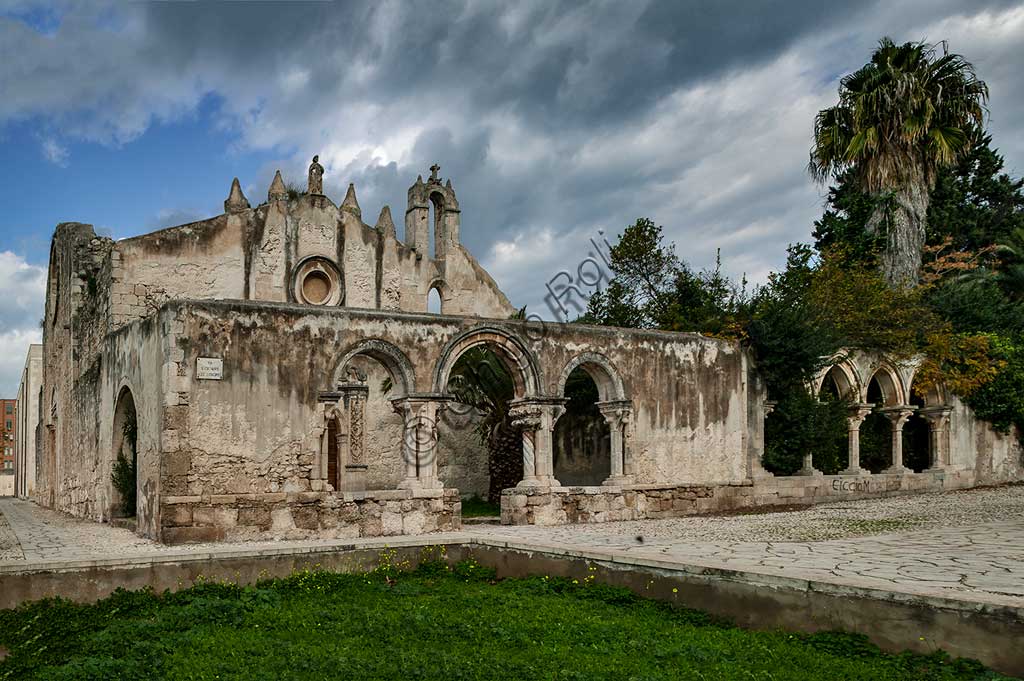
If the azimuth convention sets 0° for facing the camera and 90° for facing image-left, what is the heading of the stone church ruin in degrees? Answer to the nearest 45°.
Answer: approximately 315°

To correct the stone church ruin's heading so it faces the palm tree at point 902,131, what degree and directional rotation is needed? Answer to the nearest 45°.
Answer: approximately 90° to its left

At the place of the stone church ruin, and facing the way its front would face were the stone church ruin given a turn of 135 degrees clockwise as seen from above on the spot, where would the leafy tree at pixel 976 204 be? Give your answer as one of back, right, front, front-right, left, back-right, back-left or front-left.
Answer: back-right

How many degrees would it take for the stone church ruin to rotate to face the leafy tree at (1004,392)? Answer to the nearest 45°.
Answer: approximately 90° to its left
